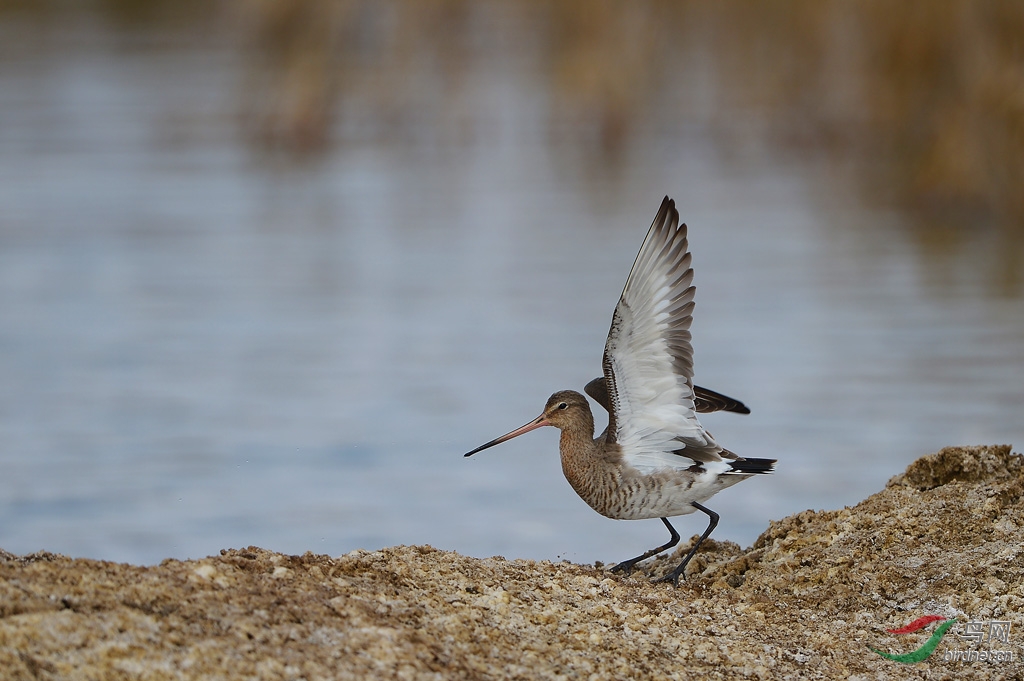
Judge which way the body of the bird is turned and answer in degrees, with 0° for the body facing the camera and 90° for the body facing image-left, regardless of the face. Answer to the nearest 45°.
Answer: approximately 90°
